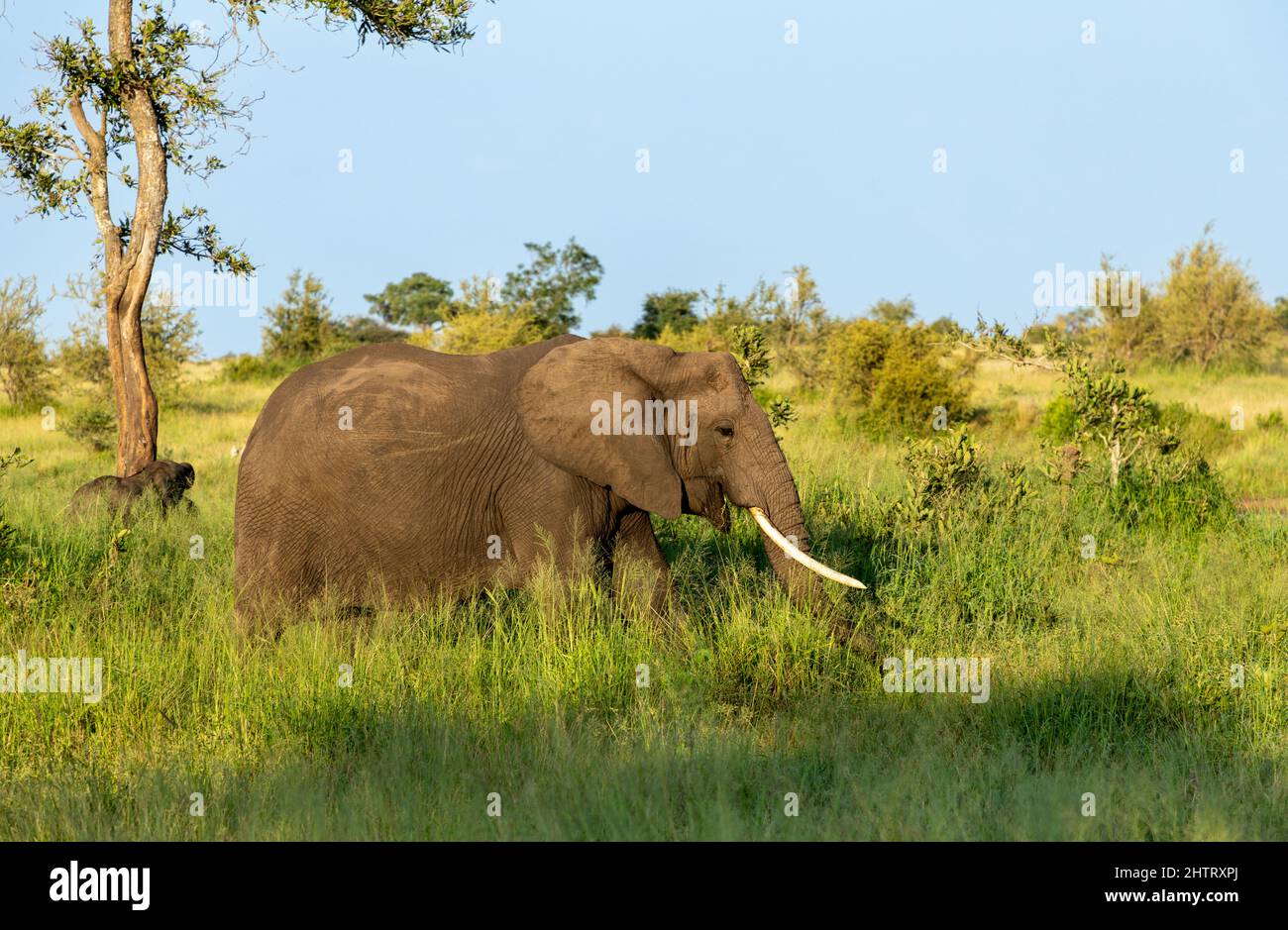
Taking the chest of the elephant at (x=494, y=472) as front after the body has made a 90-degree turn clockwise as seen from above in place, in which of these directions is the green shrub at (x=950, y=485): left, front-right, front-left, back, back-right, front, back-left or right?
back-left

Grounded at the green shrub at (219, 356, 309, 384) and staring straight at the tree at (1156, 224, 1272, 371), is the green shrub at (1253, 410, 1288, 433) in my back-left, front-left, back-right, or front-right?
front-right

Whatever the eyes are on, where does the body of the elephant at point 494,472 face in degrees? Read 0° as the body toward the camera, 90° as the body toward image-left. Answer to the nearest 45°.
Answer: approximately 270°

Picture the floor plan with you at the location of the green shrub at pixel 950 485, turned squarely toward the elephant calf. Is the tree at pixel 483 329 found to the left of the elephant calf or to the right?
right

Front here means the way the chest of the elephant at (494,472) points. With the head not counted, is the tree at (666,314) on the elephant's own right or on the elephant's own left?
on the elephant's own left

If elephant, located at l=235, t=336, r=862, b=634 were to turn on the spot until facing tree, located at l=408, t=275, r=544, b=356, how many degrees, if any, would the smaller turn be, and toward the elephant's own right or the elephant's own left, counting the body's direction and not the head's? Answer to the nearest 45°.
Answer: approximately 90° to the elephant's own left

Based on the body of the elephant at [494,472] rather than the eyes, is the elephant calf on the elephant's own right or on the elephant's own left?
on the elephant's own left

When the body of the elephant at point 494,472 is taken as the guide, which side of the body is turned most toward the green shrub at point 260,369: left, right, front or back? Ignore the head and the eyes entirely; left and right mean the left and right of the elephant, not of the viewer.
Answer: left

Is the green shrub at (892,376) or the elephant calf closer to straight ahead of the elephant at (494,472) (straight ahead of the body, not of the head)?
the green shrub
